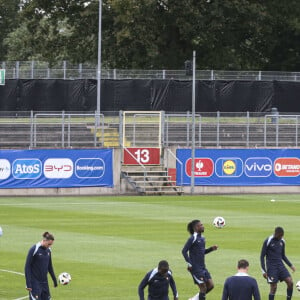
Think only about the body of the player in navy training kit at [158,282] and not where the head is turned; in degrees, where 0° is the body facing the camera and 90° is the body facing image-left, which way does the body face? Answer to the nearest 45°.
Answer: approximately 315°

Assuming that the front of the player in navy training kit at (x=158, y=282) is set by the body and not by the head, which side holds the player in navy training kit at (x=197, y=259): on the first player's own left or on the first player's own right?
on the first player's own left

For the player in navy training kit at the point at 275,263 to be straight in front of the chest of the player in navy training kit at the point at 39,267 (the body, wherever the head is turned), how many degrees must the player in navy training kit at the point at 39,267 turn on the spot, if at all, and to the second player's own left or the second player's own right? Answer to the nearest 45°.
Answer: approximately 45° to the second player's own left

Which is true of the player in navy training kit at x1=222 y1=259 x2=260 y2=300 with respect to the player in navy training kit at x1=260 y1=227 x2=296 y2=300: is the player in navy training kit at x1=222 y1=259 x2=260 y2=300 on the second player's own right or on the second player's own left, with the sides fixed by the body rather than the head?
on the second player's own right

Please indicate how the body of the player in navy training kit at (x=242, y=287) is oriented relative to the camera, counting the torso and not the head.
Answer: away from the camera

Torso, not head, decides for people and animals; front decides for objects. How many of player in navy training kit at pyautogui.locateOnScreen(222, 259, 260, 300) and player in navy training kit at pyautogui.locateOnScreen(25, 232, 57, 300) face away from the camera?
1

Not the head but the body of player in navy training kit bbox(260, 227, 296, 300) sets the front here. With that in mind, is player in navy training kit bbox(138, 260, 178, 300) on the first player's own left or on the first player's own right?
on the first player's own right
